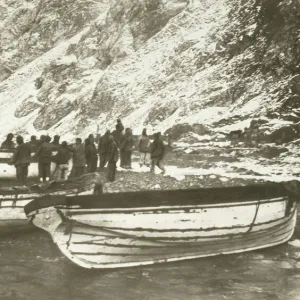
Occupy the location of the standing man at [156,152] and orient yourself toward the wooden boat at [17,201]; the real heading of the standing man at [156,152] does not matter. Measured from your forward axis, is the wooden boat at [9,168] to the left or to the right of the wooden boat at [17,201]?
right

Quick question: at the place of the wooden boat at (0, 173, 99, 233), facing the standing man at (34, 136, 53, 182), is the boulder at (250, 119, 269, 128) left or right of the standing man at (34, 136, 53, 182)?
right

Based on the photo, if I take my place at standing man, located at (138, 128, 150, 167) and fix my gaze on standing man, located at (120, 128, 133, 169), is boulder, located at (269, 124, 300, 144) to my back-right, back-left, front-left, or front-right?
back-right
